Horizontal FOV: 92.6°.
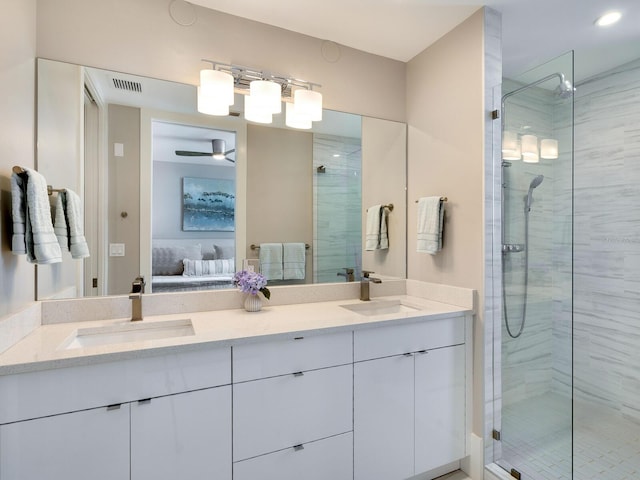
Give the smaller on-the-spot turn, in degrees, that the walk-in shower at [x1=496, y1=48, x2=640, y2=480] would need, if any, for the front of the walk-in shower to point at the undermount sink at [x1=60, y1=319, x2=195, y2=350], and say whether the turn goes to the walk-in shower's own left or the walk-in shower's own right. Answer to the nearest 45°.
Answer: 0° — it already faces it

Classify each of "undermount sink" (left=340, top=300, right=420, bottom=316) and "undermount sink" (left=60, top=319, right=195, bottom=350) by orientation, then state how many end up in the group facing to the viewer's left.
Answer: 0

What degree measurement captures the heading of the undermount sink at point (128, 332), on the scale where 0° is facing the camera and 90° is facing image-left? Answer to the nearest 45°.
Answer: approximately 0°

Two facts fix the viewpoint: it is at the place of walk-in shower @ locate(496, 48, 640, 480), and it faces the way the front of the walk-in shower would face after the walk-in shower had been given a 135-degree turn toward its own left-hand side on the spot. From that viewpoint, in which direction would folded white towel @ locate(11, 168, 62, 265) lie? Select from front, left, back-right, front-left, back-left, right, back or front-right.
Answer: back-right

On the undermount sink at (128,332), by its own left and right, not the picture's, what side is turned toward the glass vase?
left

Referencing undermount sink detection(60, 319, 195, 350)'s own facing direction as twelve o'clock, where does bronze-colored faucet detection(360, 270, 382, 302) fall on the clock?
The bronze-colored faucet is roughly at 9 o'clock from the undermount sink.

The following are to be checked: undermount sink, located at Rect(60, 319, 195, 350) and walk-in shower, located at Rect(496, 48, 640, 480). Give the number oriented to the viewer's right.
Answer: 0

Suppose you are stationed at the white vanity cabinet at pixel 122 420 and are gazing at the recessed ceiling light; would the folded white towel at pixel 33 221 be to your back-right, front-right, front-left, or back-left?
back-left

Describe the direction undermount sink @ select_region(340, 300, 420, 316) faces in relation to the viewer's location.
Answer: facing the viewer and to the right of the viewer

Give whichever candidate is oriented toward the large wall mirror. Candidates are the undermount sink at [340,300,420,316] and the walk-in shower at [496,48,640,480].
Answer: the walk-in shower

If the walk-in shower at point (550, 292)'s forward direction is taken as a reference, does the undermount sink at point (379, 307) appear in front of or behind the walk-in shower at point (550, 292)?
in front

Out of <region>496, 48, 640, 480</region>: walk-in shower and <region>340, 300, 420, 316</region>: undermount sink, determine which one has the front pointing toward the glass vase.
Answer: the walk-in shower

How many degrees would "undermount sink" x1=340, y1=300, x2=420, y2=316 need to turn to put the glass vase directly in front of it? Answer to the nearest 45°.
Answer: approximately 90° to its right
